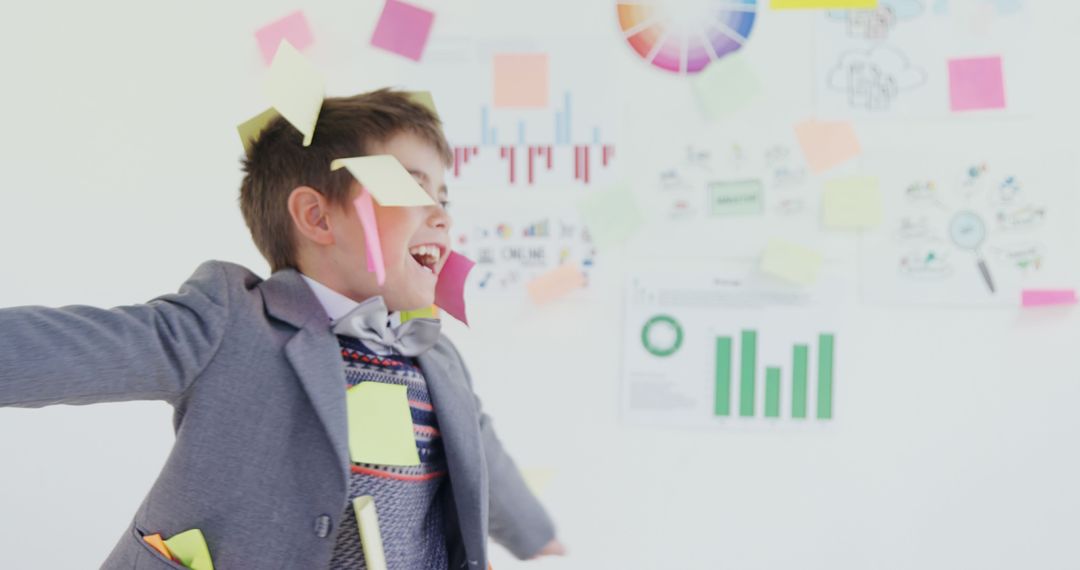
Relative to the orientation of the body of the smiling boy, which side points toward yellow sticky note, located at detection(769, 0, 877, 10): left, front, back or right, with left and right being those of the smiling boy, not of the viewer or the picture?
left

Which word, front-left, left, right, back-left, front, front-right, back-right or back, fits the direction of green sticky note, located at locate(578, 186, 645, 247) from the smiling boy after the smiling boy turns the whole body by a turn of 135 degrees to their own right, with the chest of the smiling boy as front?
back-right

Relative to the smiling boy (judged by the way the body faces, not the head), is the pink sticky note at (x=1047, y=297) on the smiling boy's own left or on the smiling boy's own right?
on the smiling boy's own left

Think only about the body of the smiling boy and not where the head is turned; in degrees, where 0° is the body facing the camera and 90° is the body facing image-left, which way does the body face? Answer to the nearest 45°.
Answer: approximately 315°

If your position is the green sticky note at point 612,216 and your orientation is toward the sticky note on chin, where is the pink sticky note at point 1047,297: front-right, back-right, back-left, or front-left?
back-left

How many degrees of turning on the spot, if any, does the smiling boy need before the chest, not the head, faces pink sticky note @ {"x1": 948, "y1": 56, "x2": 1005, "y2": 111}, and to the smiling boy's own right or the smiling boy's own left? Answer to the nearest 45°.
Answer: approximately 45° to the smiling boy's own left
